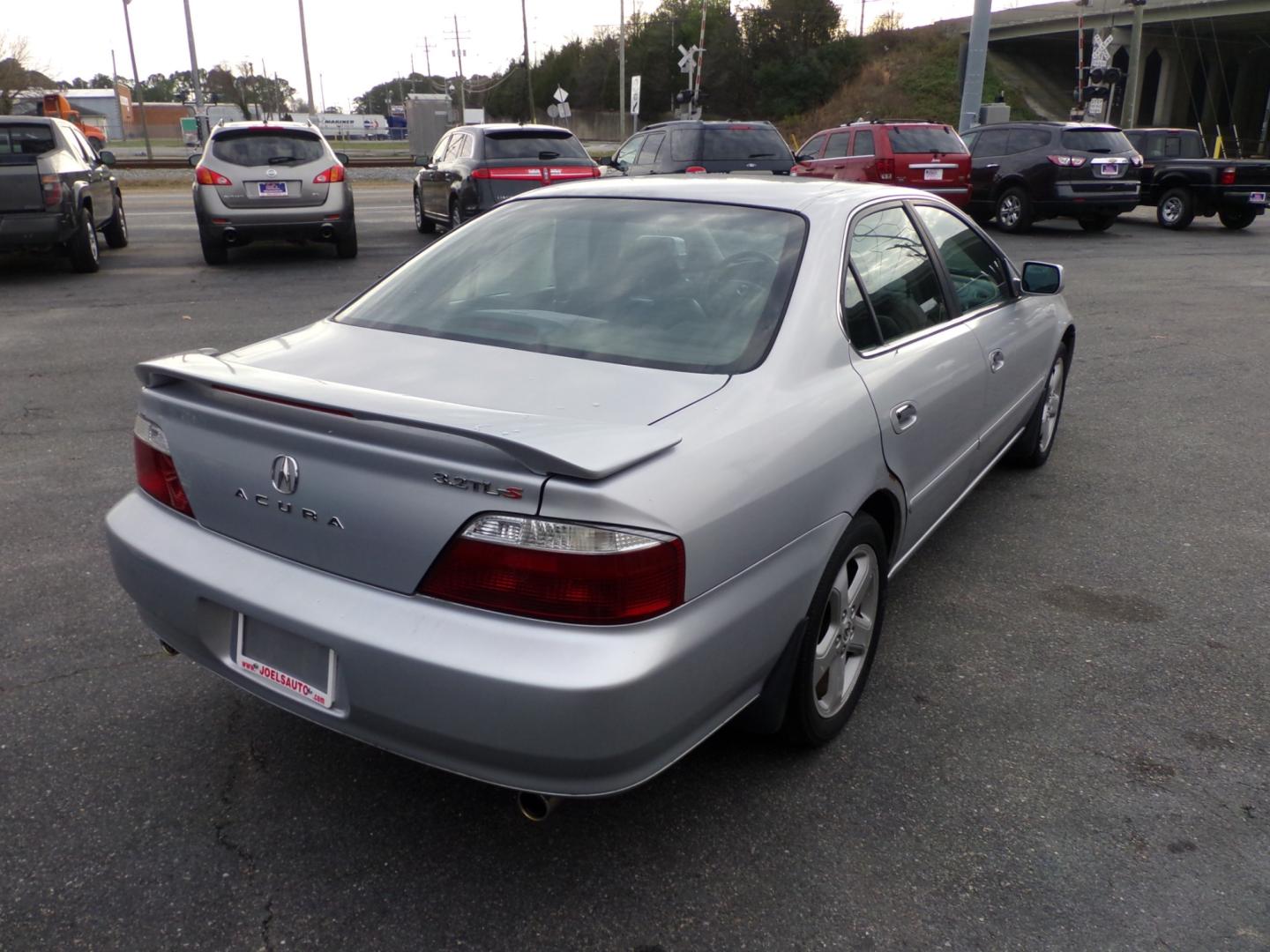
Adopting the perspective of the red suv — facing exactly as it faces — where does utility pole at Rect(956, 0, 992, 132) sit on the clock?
The utility pole is roughly at 2 o'clock from the red suv.

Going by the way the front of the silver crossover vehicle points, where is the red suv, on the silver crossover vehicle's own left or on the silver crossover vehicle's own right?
on the silver crossover vehicle's own right

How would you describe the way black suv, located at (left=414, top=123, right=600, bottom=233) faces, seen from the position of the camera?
facing away from the viewer and to the left of the viewer

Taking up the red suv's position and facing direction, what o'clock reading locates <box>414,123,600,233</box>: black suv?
The black suv is roughly at 9 o'clock from the red suv.

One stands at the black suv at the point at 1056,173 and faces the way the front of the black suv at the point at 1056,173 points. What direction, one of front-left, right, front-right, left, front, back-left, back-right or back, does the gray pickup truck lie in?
left

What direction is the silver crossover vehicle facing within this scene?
away from the camera

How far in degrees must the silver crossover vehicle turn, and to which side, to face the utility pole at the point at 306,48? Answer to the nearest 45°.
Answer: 0° — it already faces it

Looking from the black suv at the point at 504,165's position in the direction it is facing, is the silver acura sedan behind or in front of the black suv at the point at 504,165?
behind

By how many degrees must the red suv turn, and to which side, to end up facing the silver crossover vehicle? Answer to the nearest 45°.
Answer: approximately 90° to its left

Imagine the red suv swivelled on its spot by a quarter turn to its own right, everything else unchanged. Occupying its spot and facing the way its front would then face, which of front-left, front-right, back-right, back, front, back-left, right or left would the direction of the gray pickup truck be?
back

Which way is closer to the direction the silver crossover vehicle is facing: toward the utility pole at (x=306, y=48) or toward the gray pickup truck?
the utility pole

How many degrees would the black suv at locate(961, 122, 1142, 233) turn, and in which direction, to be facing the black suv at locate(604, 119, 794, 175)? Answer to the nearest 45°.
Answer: approximately 90° to its left

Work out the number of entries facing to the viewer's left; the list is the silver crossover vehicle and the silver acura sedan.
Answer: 0

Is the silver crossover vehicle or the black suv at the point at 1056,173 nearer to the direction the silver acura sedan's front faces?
the black suv

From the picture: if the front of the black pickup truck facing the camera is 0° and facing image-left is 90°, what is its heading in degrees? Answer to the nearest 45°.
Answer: approximately 135°
